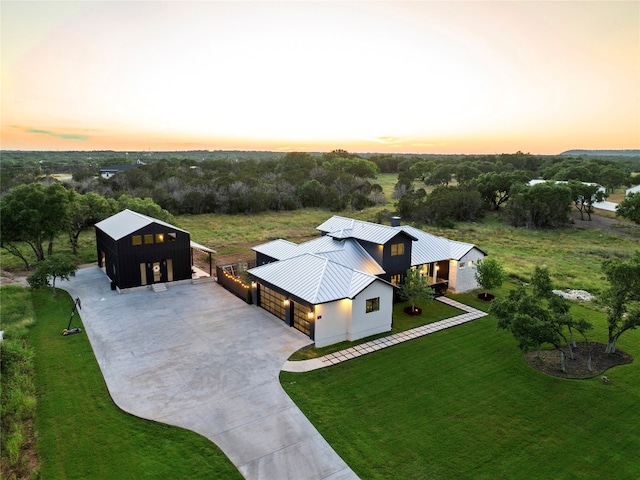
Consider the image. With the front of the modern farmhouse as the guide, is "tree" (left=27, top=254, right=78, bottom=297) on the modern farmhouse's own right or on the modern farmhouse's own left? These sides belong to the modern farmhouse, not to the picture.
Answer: on the modern farmhouse's own right

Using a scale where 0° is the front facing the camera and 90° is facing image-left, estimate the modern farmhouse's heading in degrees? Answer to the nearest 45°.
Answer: approximately 315°

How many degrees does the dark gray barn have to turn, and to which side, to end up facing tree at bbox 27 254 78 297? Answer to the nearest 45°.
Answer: approximately 90° to its right

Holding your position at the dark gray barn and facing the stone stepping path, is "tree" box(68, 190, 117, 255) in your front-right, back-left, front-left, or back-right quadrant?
back-left

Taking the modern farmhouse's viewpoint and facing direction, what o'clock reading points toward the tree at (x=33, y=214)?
The tree is roughly at 5 o'clock from the modern farmhouse.

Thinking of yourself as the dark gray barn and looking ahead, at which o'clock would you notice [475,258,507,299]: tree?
The tree is roughly at 10 o'clock from the dark gray barn.

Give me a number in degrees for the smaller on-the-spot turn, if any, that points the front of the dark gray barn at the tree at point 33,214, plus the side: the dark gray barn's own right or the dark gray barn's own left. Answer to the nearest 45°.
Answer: approximately 135° to the dark gray barn's own right

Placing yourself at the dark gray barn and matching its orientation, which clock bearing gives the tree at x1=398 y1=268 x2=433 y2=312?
The tree is roughly at 10 o'clock from the dark gray barn.

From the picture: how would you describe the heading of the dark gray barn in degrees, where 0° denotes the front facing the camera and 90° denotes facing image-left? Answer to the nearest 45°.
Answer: approximately 0°

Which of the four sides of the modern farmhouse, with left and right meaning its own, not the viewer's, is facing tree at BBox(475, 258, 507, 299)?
left
